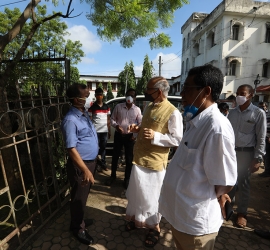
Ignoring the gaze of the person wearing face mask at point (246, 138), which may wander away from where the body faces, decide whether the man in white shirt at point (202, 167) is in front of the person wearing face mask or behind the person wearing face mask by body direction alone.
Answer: in front

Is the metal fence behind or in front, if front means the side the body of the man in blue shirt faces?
behind

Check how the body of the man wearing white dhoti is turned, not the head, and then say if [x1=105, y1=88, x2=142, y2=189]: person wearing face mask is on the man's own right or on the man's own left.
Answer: on the man's own right

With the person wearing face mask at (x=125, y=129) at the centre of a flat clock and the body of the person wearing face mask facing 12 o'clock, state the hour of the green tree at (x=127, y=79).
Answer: The green tree is roughly at 6 o'clock from the person wearing face mask.

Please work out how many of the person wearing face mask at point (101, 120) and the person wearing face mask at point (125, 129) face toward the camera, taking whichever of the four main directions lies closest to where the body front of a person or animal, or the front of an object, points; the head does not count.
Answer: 2

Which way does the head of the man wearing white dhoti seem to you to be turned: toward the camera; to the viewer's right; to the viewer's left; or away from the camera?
to the viewer's left

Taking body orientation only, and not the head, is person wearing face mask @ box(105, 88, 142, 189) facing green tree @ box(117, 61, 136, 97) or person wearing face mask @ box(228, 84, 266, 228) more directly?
the person wearing face mask

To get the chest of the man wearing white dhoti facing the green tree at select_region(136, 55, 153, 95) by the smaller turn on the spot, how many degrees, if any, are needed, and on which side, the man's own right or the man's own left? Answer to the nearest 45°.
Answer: approximately 135° to the man's own right

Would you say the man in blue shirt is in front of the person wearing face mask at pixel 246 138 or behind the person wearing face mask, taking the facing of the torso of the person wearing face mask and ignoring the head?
in front

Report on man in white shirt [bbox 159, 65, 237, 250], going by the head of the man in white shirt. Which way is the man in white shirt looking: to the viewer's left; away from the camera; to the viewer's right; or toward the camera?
to the viewer's left

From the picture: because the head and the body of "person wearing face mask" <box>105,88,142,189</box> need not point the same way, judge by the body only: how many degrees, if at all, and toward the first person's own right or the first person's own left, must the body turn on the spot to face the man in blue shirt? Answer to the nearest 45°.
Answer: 0° — they already face them

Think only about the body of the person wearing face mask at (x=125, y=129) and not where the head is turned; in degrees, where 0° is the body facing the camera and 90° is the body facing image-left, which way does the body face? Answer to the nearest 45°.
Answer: approximately 0°
